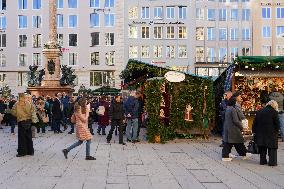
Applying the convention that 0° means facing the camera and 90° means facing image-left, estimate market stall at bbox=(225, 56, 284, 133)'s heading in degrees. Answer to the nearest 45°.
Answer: approximately 0°

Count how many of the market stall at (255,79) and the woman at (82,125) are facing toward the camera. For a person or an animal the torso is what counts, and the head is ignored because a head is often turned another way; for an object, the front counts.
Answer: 1

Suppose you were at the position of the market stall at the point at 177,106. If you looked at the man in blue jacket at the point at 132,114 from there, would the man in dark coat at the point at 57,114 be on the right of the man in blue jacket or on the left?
right

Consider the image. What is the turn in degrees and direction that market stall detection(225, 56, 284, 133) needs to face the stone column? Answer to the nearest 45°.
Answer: approximately 135° to its right

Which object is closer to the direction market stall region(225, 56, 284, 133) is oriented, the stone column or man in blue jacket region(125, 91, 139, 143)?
the man in blue jacket

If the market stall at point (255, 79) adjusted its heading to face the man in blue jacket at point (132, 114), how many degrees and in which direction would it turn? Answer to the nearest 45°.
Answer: approximately 45° to its right

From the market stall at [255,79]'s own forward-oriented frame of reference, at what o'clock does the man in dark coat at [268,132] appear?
The man in dark coat is roughly at 12 o'clock from the market stall.
